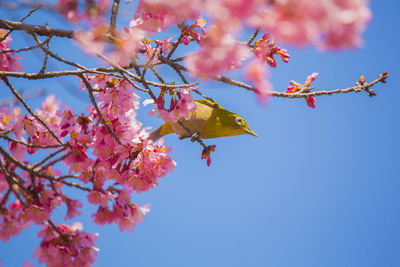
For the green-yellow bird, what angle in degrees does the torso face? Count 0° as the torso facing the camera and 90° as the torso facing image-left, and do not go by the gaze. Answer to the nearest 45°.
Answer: approximately 270°

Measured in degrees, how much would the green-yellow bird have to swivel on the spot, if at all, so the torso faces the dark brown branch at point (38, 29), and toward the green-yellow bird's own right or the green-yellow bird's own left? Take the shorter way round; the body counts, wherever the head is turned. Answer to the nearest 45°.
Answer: approximately 135° to the green-yellow bird's own right
